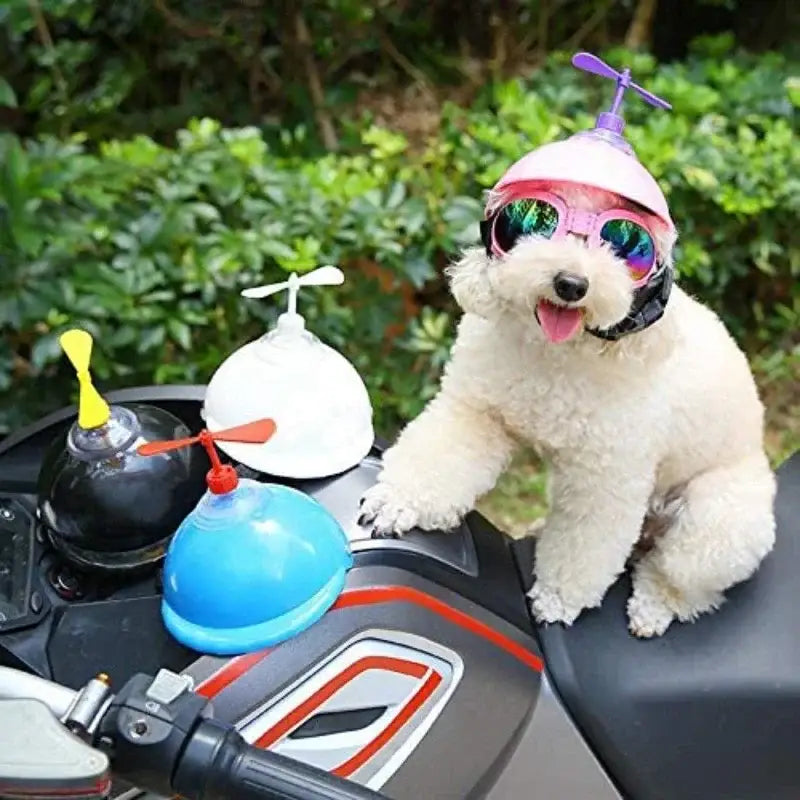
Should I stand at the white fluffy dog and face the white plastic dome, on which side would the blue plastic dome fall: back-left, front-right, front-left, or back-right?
front-left

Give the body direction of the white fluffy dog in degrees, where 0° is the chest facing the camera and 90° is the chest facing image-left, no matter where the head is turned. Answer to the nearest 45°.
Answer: approximately 45°

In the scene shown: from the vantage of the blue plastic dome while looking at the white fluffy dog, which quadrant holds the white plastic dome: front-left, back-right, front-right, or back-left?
front-left

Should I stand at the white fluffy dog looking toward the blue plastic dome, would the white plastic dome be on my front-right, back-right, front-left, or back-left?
front-right
